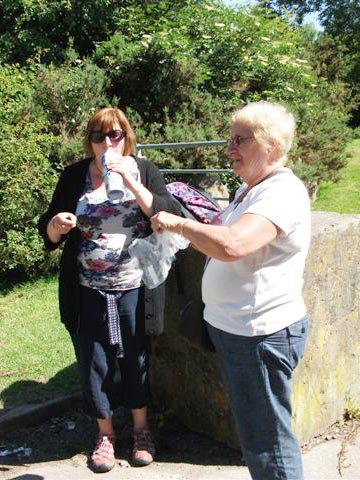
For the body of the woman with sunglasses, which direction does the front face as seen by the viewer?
toward the camera

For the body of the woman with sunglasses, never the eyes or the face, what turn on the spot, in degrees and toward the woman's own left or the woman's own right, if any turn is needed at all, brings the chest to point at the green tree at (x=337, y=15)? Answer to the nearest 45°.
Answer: approximately 135° to the woman's own left

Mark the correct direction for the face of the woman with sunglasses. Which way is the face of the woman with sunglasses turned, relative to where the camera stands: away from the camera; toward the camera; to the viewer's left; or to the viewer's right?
toward the camera
